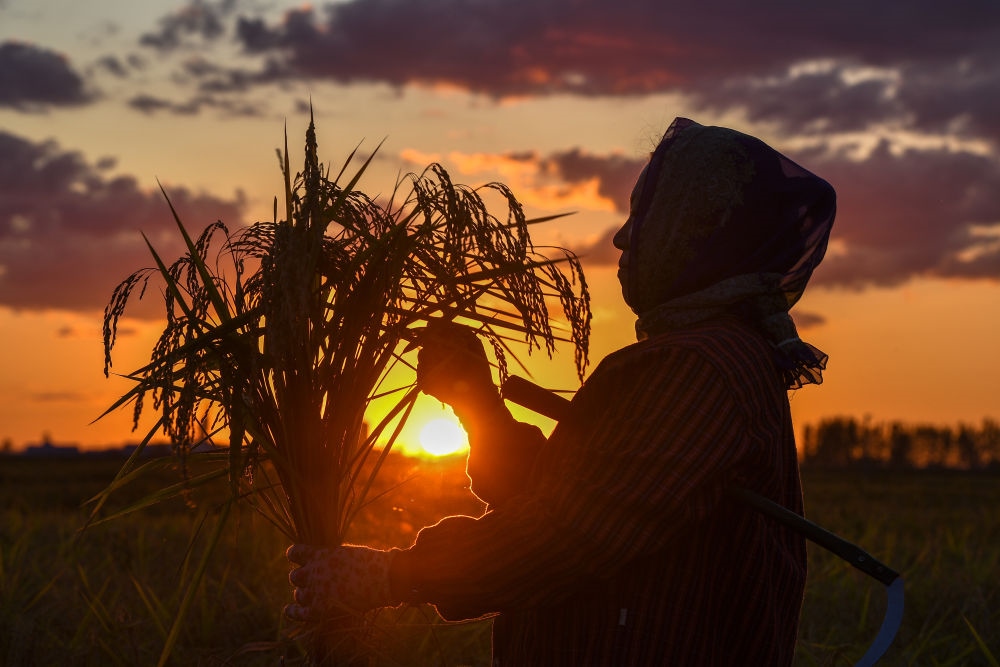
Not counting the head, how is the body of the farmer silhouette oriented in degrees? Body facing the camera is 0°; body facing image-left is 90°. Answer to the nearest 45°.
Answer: approximately 90°
